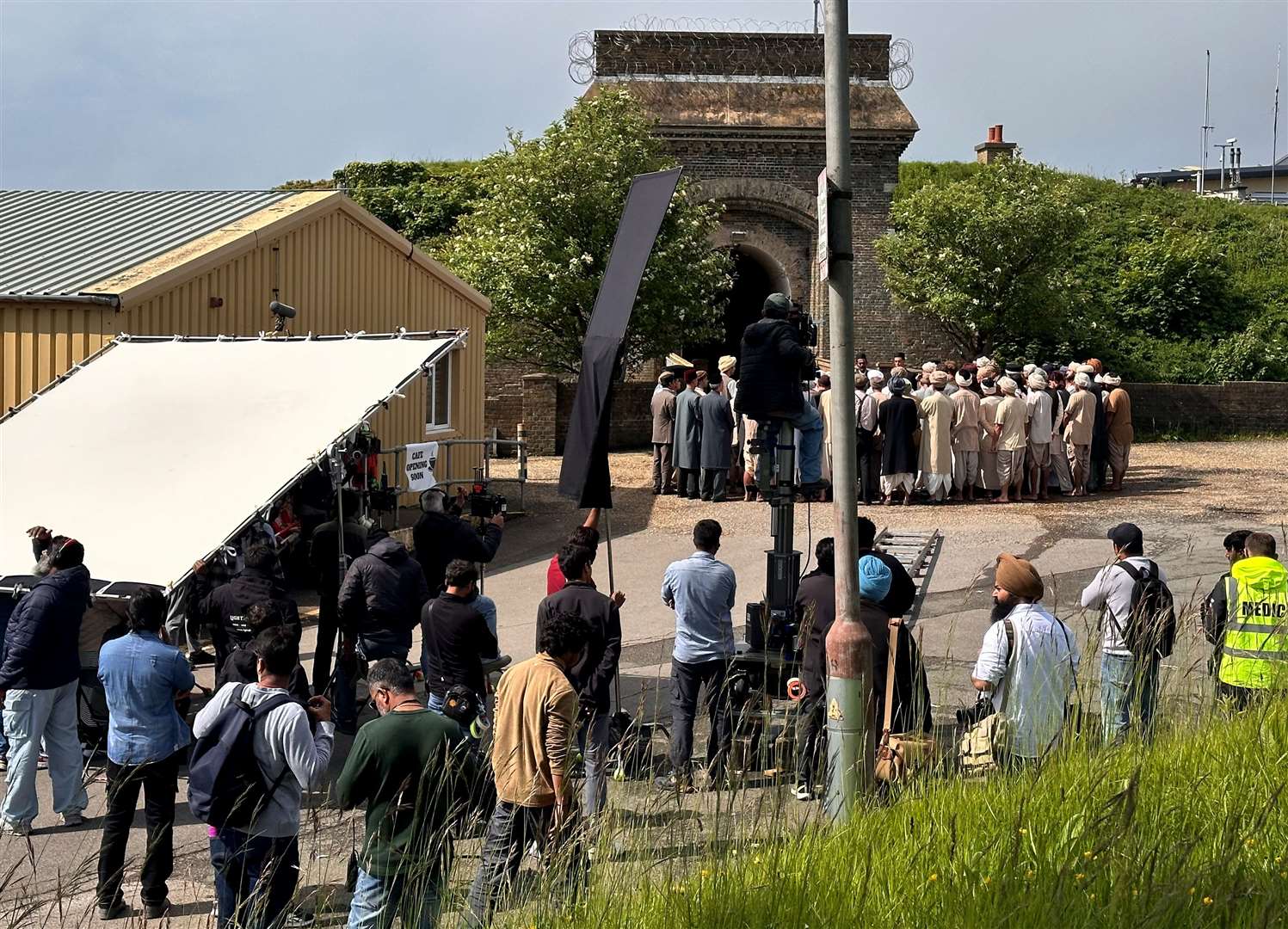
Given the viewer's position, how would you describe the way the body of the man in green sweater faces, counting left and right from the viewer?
facing away from the viewer and to the left of the viewer

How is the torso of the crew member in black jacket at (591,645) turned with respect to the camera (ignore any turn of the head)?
away from the camera

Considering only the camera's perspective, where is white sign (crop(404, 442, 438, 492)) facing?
facing the viewer

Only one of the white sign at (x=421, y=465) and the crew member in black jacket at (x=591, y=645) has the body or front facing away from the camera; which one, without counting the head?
the crew member in black jacket

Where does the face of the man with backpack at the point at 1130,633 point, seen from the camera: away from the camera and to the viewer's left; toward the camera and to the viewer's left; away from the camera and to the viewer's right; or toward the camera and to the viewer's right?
away from the camera and to the viewer's left

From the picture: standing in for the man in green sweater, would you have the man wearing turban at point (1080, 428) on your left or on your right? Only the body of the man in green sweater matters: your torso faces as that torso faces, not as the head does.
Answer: on your right

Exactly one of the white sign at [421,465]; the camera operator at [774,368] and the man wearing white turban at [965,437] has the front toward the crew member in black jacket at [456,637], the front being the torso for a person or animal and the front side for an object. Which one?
the white sign

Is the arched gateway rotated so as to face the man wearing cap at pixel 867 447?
yes

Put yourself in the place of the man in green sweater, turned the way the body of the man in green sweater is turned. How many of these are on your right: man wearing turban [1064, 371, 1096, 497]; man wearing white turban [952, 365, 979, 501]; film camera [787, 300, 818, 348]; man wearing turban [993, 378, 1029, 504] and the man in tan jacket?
5

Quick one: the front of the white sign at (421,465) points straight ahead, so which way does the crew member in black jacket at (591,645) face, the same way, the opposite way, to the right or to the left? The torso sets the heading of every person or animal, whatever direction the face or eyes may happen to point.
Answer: the opposite way

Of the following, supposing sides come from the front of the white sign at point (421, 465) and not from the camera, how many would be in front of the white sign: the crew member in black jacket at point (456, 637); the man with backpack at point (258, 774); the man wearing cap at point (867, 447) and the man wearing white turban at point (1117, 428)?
2

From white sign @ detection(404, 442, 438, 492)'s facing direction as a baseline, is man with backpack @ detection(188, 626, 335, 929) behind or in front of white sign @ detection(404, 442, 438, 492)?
in front

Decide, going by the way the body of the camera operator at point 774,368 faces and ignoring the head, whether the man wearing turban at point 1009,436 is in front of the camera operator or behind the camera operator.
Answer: in front

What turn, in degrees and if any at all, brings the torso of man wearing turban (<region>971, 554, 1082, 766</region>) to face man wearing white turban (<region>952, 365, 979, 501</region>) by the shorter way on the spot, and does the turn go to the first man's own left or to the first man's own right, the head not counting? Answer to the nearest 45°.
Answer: approximately 45° to the first man's own right

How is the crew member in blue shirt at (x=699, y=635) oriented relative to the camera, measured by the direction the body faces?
away from the camera

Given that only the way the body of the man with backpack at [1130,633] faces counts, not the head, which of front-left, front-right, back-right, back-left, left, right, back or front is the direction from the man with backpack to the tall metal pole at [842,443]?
left

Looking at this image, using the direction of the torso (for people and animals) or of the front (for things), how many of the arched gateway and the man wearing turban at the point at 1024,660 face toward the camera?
1

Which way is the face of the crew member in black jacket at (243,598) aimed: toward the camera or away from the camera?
away from the camera

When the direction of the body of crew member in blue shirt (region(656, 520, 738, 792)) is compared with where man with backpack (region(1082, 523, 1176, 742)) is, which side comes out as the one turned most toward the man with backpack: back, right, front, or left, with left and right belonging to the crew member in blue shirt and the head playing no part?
right

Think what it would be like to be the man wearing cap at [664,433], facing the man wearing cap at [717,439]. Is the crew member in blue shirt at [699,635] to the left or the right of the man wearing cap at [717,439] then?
right
